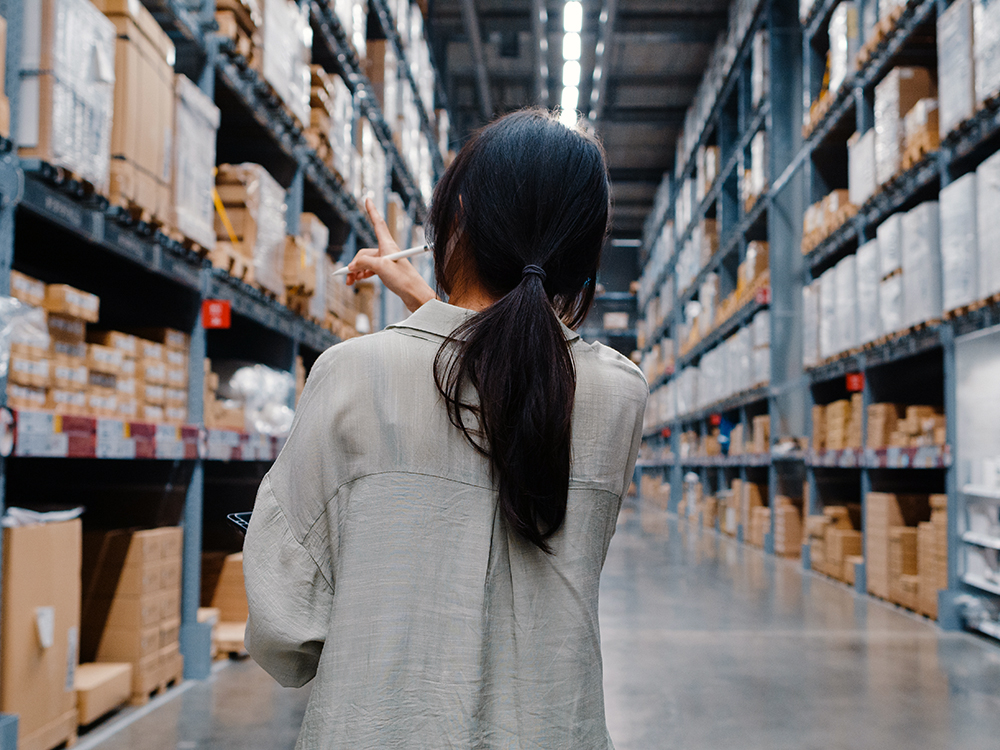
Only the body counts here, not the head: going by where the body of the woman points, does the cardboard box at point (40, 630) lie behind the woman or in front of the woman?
in front

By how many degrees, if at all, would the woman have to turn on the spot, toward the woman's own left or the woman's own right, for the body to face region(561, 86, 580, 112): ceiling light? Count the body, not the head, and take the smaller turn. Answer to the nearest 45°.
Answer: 0° — they already face it

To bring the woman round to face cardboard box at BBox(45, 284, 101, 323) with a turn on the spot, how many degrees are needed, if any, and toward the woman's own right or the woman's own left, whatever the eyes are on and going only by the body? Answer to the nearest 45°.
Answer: approximately 45° to the woman's own left

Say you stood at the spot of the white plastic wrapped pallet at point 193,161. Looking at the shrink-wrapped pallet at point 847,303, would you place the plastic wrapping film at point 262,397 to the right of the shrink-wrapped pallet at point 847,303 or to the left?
left

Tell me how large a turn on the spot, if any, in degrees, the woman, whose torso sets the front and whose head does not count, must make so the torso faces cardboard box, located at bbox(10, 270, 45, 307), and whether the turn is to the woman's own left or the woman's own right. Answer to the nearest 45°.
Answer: approximately 45° to the woman's own left

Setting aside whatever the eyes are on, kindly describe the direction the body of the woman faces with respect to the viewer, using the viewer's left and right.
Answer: facing away from the viewer

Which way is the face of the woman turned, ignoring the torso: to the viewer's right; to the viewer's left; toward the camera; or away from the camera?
away from the camera
